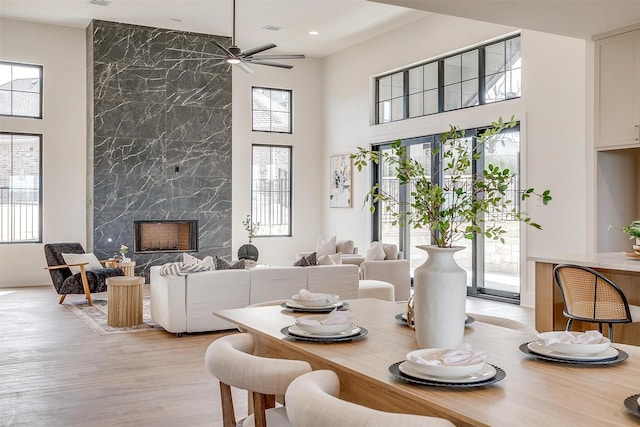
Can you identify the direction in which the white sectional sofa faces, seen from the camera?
facing away from the viewer and to the left of the viewer

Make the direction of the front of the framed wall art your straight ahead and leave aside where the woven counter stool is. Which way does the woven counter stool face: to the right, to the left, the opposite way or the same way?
the opposite way

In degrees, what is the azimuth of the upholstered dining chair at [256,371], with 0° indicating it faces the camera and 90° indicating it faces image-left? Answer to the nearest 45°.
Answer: approximately 225°

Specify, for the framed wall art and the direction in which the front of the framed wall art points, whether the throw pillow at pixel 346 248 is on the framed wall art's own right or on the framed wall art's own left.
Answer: on the framed wall art's own left
